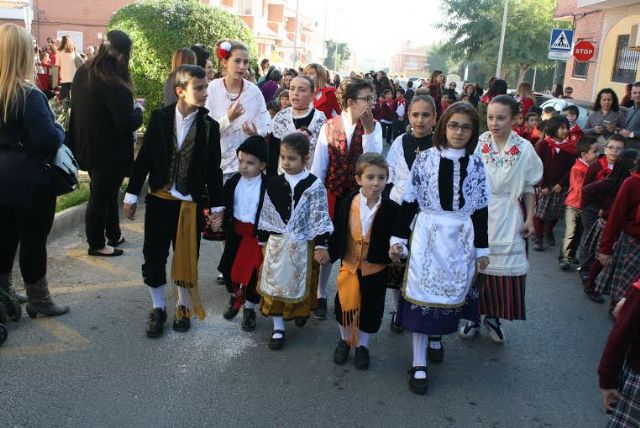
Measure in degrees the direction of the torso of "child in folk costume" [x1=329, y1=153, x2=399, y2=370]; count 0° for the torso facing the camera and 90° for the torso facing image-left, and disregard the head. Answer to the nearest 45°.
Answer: approximately 0°

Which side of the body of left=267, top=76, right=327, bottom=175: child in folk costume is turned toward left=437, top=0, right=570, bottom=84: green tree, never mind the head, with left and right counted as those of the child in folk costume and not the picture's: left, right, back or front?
back

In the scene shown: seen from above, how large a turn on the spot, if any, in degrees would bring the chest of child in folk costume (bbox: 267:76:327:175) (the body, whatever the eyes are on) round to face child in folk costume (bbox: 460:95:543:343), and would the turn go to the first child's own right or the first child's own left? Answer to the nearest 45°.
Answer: approximately 45° to the first child's own left
